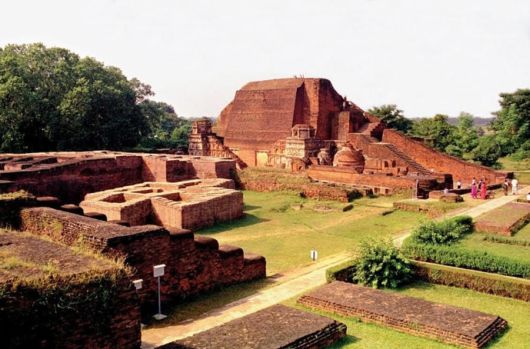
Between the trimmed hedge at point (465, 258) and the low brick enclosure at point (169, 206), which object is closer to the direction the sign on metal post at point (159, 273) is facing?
the trimmed hedge

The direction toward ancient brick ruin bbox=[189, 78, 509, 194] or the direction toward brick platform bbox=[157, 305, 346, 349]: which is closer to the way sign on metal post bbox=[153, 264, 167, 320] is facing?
the brick platform

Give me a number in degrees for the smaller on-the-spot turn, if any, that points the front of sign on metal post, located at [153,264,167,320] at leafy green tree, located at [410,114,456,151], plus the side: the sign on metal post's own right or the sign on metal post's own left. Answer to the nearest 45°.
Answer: approximately 90° to the sign on metal post's own left

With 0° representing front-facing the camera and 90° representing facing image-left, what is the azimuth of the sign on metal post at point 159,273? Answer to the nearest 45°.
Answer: approximately 315°

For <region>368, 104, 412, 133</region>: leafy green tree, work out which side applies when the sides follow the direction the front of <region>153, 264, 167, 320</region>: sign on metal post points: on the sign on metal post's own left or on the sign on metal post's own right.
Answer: on the sign on metal post's own left

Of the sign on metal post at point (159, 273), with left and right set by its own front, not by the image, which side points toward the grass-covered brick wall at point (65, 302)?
right

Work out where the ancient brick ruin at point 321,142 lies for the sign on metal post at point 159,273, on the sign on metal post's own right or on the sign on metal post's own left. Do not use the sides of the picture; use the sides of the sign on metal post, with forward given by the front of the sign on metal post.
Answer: on the sign on metal post's own left
